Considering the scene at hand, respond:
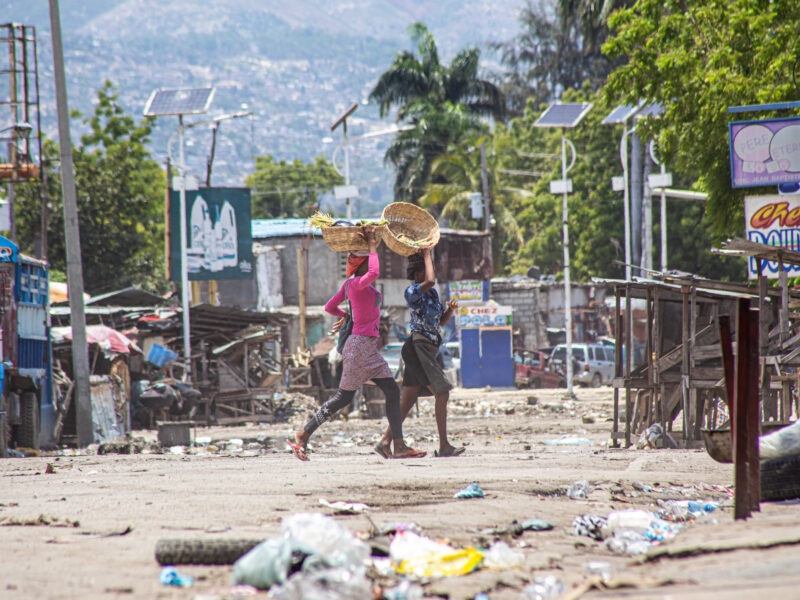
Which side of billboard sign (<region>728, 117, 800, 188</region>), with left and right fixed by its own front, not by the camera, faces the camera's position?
front

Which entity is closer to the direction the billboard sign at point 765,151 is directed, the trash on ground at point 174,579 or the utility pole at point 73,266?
the trash on ground

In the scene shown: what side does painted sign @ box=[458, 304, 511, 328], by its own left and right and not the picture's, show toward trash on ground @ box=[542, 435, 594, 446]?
front

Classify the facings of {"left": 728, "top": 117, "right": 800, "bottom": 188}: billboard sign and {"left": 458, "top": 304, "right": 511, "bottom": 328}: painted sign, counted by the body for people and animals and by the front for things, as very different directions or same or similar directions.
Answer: same or similar directions

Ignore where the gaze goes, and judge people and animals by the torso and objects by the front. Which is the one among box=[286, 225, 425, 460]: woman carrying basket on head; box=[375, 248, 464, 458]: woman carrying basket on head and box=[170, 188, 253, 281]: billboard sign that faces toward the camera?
the billboard sign

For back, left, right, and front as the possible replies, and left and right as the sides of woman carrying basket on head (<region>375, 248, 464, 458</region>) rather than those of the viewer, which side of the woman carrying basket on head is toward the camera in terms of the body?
right

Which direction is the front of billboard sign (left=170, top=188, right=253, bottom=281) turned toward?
toward the camera

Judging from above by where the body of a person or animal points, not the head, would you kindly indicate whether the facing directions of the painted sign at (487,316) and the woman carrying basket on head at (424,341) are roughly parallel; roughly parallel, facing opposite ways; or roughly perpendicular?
roughly perpendicular

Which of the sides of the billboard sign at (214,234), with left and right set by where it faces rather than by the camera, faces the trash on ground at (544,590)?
front

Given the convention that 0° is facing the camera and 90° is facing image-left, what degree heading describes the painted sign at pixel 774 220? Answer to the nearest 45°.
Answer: approximately 0°

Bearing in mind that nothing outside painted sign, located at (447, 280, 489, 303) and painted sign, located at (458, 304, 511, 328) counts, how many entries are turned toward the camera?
2

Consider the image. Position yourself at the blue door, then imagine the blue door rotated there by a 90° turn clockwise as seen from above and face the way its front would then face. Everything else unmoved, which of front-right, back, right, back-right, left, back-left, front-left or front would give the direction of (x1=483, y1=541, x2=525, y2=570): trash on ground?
left

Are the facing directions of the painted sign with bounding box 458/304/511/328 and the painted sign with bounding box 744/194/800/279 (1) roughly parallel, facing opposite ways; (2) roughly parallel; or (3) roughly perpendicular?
roughly parallel

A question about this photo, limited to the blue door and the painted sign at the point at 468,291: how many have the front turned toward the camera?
2

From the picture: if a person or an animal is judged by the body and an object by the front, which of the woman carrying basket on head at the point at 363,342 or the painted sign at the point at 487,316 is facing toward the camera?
the painted sign
